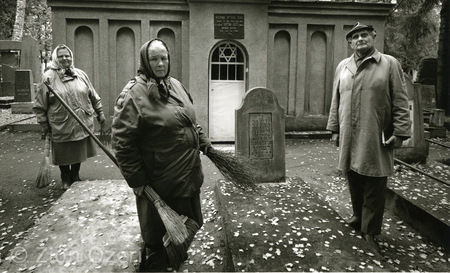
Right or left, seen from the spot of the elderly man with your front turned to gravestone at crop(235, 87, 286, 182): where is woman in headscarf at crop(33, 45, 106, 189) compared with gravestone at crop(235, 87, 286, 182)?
left

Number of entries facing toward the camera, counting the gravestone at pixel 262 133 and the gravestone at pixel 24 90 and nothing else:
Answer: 2

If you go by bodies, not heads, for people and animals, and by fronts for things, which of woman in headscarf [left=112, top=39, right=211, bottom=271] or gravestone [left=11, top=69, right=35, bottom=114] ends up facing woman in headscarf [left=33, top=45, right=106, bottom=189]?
the gravestone

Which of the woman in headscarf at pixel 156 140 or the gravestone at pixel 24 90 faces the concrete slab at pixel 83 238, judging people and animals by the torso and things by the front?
the gravestone

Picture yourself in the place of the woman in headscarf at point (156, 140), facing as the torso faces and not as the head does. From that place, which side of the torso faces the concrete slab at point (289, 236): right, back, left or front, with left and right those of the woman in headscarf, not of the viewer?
left

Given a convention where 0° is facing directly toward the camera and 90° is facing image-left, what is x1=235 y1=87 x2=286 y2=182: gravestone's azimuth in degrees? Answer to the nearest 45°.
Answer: approximately 0°

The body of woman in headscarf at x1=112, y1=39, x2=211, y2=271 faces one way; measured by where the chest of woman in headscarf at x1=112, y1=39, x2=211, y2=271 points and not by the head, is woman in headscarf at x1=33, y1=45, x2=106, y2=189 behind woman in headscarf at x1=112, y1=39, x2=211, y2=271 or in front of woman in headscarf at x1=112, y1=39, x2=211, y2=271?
behind
